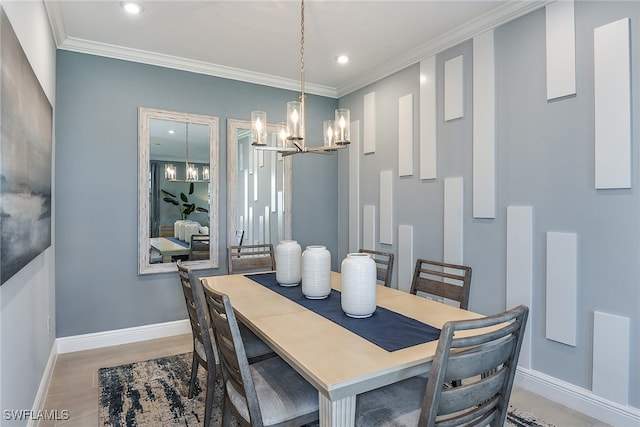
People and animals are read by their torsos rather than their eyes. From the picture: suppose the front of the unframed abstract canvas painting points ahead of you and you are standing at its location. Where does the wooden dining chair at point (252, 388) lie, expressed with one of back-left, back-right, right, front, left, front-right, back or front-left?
front-right

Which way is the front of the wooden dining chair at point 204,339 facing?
to the viewer's right

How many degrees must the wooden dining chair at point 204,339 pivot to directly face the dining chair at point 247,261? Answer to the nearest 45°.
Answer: approximately 90° to its left

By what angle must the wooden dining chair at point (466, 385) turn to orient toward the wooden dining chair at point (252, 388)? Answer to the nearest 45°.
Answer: approximately 45° to its left

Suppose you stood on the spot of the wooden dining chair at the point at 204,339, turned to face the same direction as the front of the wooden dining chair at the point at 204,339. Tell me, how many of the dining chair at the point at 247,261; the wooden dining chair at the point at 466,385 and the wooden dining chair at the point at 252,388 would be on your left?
1

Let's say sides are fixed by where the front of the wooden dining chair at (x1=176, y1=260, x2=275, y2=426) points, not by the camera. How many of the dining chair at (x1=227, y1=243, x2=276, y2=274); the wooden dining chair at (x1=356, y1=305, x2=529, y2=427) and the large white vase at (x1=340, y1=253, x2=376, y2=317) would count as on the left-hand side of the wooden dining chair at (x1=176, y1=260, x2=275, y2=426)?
1

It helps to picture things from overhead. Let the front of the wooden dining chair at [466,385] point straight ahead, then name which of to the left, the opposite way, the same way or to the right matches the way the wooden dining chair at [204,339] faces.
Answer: to the right

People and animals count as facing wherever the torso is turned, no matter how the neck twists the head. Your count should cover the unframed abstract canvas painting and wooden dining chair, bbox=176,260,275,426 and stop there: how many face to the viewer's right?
2

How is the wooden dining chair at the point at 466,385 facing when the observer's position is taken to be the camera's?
facing away from the viewer and to the left of the viewer

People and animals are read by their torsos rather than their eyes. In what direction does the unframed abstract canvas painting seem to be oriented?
to the viewer's right

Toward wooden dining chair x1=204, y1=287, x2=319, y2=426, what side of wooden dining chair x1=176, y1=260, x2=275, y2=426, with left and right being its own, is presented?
right

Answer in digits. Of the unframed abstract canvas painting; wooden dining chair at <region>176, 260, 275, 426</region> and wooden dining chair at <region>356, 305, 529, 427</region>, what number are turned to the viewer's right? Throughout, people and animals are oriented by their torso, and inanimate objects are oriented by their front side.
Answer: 2
